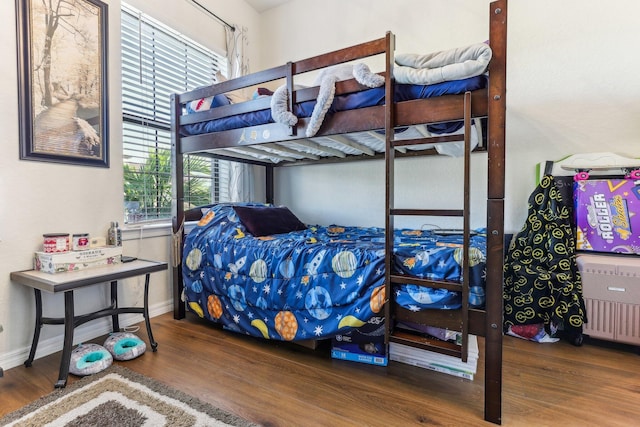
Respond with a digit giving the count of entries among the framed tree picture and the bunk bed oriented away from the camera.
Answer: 0

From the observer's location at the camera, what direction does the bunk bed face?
facing the viewer and to the right of the viewer

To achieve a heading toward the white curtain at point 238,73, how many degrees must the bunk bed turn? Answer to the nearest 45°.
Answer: approximately 180°

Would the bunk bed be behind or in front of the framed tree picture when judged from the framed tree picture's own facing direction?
in front

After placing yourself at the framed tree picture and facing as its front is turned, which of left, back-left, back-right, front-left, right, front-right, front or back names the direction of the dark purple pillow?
front-left

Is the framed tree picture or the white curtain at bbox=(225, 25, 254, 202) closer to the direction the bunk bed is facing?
the framed tree picture

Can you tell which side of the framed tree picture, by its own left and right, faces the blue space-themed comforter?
front

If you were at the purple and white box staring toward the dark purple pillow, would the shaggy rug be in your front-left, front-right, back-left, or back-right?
front-left

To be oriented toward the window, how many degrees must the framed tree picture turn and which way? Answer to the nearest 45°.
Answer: approximately 90° to its left
